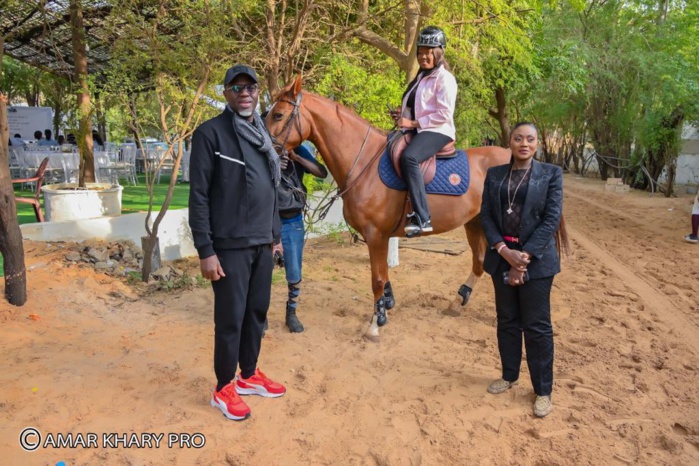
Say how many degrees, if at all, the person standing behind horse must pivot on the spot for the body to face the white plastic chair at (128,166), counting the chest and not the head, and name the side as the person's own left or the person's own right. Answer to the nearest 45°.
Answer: approximately 135° to the person's own right

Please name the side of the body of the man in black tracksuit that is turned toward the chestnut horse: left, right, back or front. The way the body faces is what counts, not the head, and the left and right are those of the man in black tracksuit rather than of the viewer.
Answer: left

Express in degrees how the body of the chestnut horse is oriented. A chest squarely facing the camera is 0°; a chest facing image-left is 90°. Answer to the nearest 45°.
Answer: approximately 45°

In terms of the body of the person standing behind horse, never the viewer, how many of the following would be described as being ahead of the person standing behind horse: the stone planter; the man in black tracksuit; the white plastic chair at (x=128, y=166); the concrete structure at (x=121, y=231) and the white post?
1

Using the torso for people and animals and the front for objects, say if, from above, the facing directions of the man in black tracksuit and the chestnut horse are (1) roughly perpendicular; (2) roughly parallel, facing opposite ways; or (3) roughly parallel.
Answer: roughly perpendicular

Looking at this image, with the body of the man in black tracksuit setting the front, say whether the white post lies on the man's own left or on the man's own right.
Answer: on the man's own left

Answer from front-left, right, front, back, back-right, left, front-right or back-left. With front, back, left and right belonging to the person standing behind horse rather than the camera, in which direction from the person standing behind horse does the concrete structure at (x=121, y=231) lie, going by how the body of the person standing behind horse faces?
back-right

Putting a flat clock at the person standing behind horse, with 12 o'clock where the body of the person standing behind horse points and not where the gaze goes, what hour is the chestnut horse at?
The chestnut horse is roughly at 9 o'clock from the person standing behind horse.

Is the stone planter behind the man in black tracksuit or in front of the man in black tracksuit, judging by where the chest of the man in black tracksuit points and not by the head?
behind

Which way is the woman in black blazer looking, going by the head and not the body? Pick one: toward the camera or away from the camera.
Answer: toward the camera

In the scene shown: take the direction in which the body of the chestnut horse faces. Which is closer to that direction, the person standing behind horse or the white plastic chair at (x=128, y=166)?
the person standing behind horse

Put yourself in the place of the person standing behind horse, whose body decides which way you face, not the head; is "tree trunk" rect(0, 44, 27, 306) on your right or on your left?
on your right

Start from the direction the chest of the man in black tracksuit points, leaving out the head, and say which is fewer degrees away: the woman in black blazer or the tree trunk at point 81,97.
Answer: the woman in black blazer

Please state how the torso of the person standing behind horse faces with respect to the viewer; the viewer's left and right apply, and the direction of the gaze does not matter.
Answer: facing the viewer
